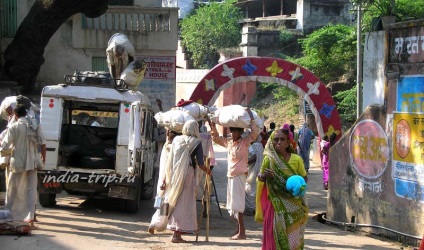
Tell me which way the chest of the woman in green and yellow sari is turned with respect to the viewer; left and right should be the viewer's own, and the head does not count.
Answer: facing the viewer

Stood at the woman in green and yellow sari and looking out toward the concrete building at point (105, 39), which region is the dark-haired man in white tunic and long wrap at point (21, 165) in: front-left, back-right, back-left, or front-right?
front-left

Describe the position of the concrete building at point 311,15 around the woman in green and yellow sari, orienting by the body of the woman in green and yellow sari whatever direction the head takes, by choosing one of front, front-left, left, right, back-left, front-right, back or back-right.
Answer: back

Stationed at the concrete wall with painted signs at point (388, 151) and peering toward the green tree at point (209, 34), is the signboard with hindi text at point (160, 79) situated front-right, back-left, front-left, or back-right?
front-left

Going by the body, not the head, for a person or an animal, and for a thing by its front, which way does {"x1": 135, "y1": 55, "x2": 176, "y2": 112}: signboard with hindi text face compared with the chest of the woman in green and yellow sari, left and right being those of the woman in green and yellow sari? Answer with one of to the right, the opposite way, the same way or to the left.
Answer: the same way

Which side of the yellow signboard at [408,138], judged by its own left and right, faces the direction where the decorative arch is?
right

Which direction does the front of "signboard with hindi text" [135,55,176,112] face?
toward the camera

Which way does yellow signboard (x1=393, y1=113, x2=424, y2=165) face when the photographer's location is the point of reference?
facing the viewer and to the left of the viewer

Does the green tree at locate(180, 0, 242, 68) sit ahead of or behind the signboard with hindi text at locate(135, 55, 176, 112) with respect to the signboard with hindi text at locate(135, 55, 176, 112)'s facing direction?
behind

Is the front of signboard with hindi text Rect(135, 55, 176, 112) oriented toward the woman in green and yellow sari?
yes

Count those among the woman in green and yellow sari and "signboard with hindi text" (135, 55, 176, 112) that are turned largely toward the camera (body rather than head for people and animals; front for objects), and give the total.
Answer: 2

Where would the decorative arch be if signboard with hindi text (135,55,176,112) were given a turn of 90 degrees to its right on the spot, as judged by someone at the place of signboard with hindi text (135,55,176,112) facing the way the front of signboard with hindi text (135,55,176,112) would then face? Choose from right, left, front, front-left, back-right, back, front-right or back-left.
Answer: back-left

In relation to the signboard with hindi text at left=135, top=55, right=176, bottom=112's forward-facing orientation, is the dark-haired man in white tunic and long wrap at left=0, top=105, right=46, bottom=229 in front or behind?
in front
